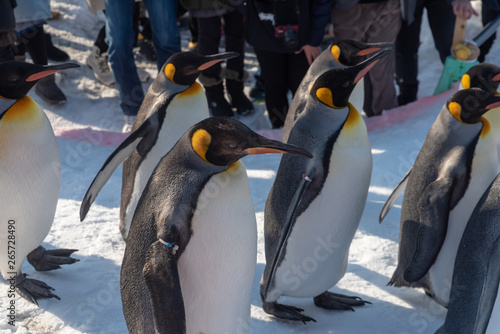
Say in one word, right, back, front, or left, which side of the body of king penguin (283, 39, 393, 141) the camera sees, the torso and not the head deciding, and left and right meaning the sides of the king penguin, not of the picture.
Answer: right

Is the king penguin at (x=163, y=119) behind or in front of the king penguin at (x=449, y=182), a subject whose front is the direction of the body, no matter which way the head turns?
behind

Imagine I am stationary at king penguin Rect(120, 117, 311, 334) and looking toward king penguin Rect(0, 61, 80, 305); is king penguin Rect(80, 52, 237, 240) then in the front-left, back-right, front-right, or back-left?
front-right

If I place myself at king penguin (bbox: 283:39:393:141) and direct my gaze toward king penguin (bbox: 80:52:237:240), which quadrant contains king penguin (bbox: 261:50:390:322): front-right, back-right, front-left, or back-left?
front-left

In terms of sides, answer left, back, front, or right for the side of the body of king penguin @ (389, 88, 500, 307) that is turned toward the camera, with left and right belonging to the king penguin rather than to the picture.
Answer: right

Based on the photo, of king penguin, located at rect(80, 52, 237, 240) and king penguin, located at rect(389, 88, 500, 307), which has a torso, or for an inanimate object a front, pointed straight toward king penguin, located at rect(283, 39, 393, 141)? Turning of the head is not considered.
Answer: king penguin, located at rect(80, 52, 237, 240)

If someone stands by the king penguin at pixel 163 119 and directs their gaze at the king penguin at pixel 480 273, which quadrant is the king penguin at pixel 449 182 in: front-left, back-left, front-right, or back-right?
front-left

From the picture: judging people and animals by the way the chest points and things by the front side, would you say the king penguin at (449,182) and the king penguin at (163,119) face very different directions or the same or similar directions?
same or similar directions

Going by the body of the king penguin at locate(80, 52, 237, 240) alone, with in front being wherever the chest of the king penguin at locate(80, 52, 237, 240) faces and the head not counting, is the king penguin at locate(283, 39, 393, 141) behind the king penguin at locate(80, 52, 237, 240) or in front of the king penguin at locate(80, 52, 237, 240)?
in front

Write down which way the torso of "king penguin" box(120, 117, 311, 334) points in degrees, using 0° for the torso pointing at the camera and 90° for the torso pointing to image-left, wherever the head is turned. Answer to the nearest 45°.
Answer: approximately 270°

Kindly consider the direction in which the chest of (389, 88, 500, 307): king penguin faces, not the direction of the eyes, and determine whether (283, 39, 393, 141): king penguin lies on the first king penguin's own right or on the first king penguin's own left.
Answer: on the first king penguin's own left
